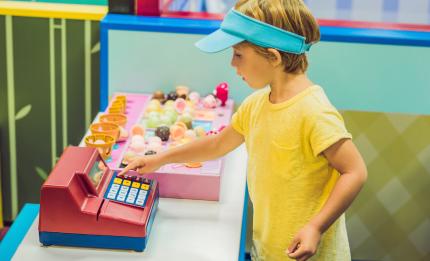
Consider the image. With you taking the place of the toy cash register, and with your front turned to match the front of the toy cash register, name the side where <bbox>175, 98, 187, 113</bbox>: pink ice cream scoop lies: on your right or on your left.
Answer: on your left

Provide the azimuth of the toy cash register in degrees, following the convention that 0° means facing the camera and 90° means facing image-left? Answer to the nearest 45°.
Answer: approximately 270°

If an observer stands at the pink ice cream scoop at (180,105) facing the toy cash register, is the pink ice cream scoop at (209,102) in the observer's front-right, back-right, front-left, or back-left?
back-left

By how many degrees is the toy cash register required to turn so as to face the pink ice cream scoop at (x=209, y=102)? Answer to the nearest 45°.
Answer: approximately 45° to its left
